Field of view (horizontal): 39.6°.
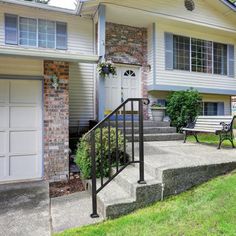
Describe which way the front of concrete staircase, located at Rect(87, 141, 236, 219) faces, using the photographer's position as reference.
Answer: facing the viewer and to the left of the viewer

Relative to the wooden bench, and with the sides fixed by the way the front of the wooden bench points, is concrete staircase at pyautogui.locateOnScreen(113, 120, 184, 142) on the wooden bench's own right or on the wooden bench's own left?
on the wooden bench's own right

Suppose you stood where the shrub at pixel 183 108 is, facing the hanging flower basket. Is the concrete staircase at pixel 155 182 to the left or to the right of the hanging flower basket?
left

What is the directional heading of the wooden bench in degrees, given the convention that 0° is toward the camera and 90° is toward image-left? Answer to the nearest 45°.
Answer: approximately 45°

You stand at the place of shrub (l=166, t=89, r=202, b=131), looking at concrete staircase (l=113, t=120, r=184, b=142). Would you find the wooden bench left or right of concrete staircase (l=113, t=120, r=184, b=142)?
left
